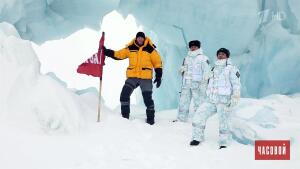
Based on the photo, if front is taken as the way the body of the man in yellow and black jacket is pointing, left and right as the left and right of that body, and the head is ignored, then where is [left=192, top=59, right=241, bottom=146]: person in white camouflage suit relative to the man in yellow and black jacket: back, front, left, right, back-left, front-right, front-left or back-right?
front-left

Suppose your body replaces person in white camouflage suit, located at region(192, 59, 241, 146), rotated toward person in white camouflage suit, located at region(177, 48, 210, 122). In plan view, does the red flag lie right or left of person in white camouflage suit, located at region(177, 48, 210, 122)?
left

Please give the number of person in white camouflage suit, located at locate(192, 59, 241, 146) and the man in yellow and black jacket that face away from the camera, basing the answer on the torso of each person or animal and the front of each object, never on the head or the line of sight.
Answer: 0

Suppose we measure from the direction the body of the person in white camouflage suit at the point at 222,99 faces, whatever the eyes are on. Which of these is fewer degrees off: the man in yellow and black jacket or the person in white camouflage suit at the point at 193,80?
the man in yellow and black jacket

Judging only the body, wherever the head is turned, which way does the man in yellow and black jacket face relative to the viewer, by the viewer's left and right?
facing the viewer

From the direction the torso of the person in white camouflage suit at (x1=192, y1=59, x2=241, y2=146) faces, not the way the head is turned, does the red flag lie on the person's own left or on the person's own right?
on the person's own right
